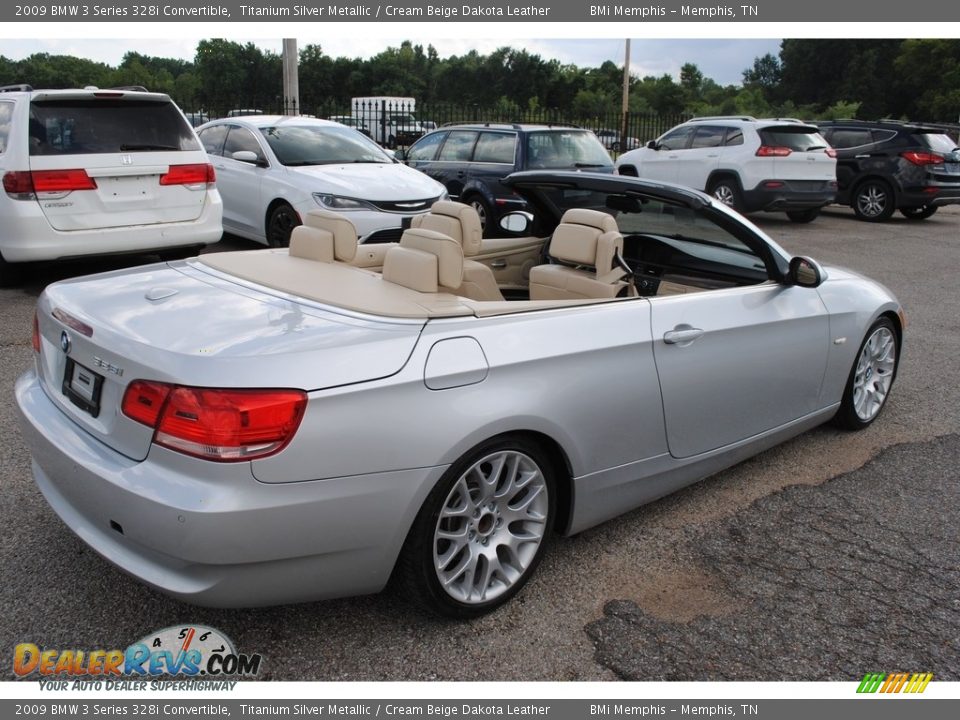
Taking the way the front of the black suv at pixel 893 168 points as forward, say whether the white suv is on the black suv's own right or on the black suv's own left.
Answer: on the black suv's own left

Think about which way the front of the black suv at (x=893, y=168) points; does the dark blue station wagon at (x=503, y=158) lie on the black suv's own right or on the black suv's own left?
on the black suv's own left

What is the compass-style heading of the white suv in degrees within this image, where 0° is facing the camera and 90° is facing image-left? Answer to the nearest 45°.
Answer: approximately 135°

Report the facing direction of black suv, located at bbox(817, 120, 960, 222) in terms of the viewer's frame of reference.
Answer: facing away from the viewer and to the left of the viewer

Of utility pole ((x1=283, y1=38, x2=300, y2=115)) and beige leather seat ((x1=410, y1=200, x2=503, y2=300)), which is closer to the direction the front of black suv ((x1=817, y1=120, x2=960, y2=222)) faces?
the utility pole

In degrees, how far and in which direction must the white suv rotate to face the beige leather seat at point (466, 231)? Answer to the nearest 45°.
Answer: approximately 135° to its left

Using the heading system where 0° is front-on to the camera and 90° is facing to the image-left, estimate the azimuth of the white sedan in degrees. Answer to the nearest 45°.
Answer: approximately 315°

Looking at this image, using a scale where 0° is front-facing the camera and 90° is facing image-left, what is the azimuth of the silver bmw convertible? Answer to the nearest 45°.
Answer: approximately 225°
